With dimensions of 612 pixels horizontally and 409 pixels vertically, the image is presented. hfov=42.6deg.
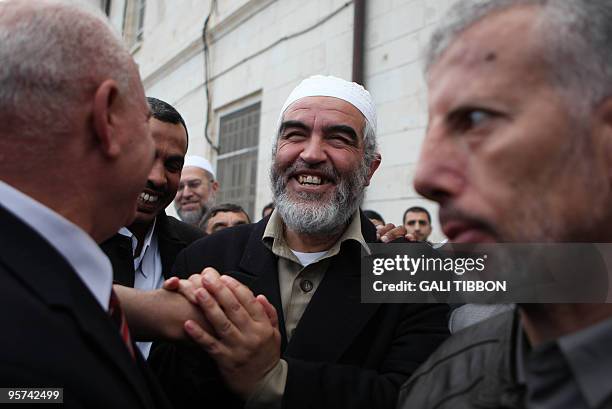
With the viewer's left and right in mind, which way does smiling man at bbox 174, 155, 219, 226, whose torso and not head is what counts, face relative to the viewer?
facing the viewer and to the left of the viewer

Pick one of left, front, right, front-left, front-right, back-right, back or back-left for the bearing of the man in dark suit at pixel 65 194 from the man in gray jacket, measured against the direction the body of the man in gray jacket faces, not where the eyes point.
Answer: front-right

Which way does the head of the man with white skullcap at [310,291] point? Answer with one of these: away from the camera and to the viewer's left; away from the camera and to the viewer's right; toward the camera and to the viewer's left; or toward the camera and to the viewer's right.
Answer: toward the camera and to the viewer's left

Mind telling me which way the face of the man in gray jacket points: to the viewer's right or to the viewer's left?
to the viewer's left

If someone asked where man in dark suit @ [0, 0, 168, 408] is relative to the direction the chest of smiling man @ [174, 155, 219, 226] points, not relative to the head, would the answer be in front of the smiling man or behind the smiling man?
in front

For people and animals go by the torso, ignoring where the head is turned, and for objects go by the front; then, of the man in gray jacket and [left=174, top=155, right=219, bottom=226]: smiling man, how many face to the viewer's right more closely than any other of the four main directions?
0

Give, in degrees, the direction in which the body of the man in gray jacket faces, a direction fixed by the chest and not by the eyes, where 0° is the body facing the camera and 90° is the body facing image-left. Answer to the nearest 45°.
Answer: approximately 45°

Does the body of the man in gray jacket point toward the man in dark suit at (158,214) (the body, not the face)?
no

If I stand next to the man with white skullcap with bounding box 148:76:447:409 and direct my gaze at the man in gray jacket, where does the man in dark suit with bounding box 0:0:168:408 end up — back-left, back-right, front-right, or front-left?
front-right

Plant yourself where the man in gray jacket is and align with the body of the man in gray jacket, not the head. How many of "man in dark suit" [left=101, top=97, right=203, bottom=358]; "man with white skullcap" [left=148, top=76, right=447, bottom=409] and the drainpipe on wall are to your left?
0

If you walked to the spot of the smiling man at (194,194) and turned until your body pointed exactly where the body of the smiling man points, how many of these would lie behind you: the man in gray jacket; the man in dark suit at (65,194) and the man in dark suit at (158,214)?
0

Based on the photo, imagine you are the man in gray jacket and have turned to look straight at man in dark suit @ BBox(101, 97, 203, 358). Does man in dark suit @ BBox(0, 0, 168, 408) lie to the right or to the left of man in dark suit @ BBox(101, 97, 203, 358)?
left
